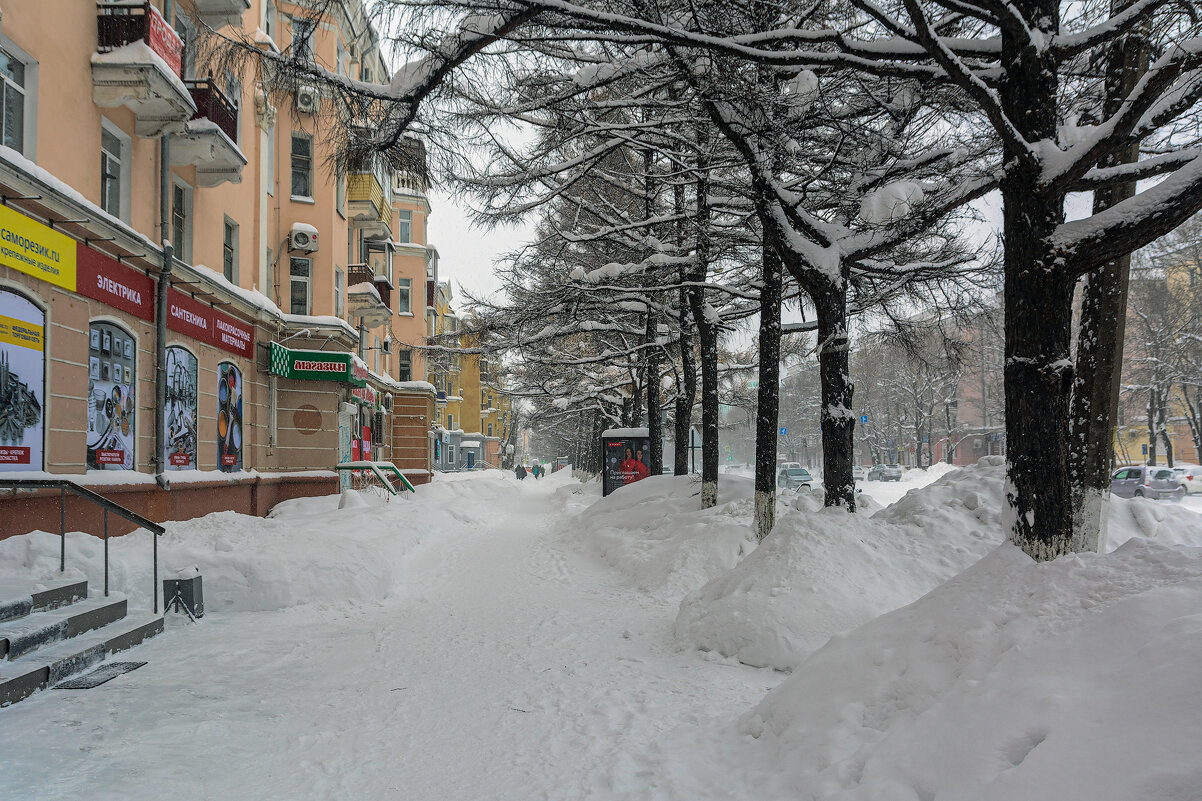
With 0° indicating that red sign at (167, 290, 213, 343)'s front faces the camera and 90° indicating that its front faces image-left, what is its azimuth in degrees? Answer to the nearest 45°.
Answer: approximately 315°

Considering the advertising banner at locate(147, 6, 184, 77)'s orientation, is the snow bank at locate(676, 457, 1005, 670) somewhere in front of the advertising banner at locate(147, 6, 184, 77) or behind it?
in front

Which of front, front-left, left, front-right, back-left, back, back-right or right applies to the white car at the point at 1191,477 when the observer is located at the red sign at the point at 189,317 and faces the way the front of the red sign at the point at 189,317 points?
front-left

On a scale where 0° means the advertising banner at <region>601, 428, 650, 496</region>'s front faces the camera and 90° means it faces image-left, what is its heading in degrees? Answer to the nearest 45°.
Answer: approximately 0°

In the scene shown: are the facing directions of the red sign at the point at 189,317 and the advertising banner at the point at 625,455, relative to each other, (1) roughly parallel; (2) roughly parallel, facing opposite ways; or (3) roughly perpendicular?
roughly perpendicular

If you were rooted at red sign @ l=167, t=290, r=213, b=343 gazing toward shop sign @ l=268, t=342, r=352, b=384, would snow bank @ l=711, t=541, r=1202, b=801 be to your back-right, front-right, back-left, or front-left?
back-right

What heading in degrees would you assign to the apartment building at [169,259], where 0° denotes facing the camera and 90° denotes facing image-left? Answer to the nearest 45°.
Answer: approximately 315°

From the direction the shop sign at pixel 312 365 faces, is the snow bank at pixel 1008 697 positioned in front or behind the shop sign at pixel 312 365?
in front

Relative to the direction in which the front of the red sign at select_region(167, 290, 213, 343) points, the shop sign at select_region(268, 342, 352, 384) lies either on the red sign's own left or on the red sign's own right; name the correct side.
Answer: on the red sign's own left
